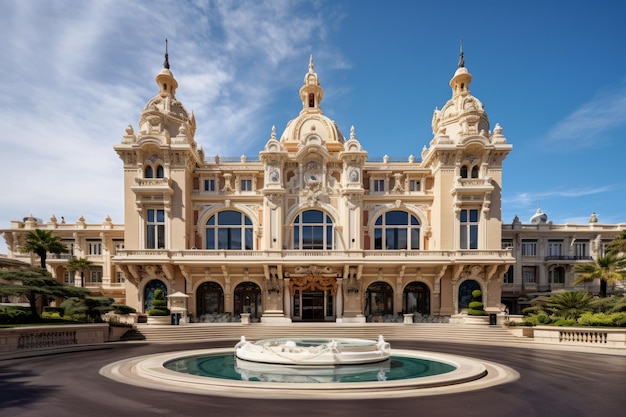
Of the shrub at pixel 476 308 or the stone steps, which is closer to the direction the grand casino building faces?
the stone steps

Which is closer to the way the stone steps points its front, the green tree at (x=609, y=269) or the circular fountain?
the circular fountain

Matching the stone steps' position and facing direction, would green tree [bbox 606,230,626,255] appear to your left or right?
on your left

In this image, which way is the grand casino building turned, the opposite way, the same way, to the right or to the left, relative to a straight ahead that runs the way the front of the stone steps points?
the same way

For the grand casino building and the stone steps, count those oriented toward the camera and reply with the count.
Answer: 2

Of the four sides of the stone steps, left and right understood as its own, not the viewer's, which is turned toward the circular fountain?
front

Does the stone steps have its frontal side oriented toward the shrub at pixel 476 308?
no

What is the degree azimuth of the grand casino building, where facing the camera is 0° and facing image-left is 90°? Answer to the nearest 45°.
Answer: approximately 0°

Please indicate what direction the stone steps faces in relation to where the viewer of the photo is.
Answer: facing the viewer

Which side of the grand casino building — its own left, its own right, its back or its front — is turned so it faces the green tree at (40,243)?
right

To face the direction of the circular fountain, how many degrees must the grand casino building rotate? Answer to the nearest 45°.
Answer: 0° — it already faces it

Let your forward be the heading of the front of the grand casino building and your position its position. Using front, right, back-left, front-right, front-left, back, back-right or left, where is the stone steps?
front

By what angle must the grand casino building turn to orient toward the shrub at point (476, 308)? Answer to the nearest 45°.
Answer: approximately 45° to its left

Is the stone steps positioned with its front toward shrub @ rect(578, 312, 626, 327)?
no
